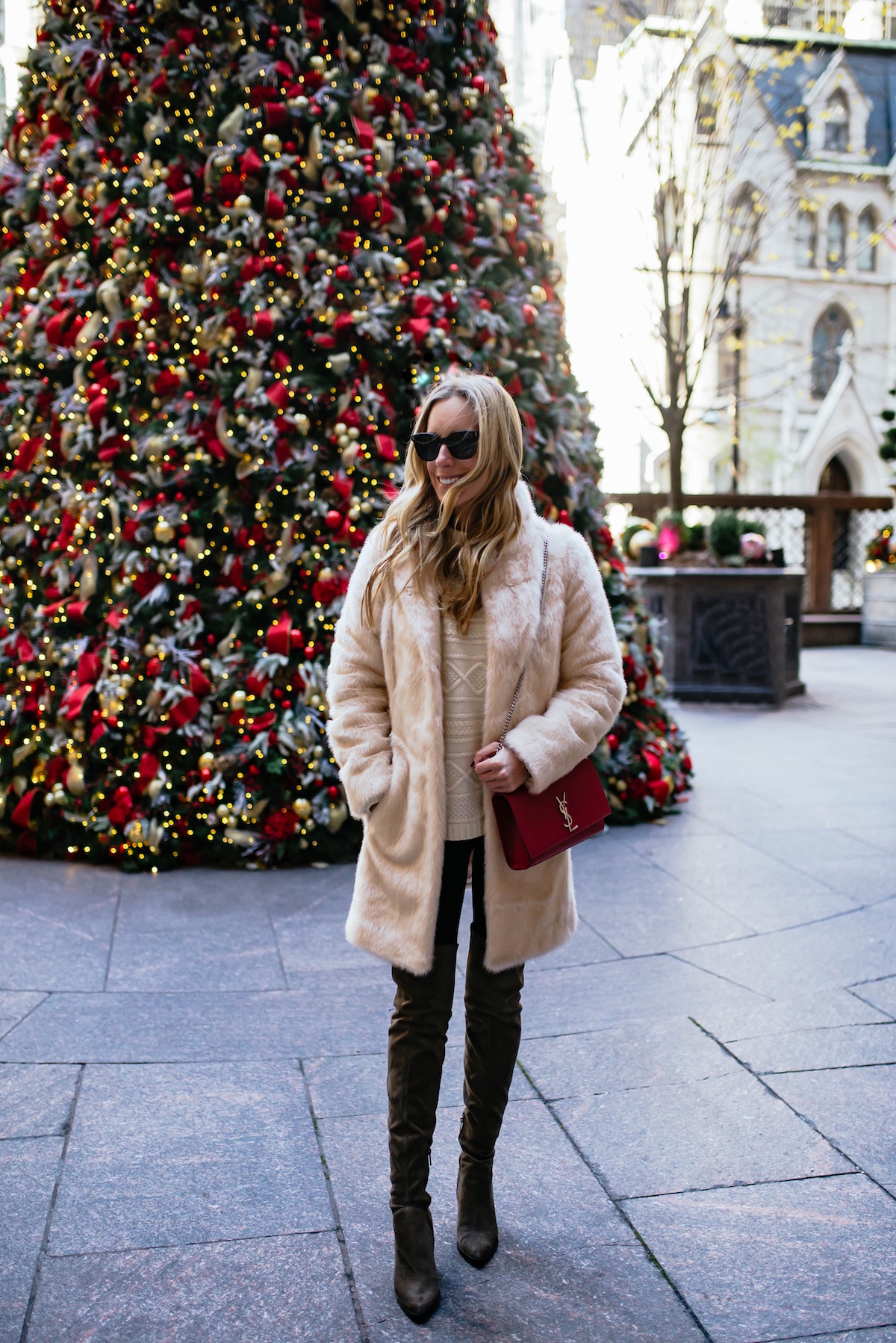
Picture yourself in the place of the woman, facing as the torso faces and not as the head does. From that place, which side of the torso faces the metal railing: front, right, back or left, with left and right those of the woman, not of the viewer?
back

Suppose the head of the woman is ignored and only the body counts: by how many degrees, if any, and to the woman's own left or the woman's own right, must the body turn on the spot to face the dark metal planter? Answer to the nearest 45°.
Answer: approximately 180°

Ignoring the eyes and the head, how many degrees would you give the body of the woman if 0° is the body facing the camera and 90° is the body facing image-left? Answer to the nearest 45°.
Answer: approximately 0°

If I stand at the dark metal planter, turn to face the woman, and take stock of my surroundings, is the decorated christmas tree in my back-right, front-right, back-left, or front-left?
front-right

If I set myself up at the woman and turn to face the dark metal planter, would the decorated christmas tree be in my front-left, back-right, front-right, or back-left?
front-left

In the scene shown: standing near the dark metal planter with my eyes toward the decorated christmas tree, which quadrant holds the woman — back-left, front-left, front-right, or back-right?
front-left

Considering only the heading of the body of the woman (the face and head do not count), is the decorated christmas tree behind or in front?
behind
